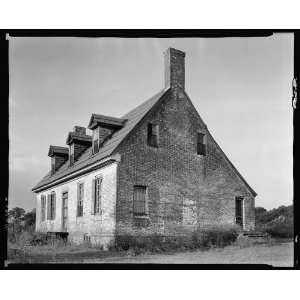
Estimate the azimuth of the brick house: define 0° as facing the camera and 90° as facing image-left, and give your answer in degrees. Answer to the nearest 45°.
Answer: approximately 45°
